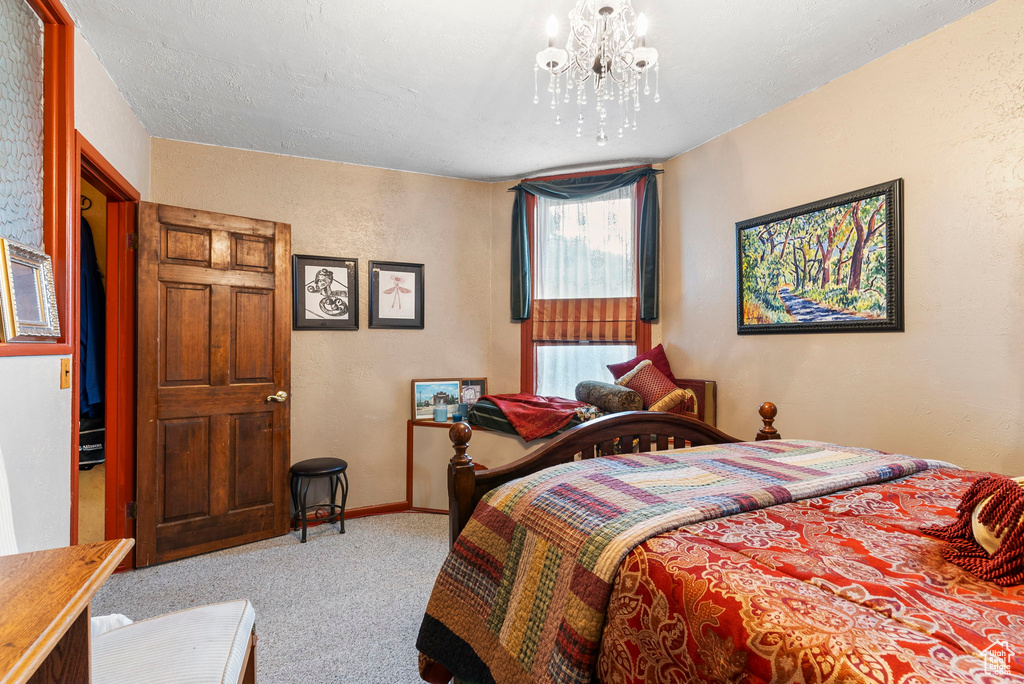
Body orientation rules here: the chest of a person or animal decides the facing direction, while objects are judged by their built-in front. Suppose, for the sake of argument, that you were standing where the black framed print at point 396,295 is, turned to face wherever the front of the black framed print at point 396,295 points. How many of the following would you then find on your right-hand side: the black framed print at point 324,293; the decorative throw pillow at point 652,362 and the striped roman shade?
1

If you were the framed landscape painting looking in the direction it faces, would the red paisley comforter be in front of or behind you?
in front

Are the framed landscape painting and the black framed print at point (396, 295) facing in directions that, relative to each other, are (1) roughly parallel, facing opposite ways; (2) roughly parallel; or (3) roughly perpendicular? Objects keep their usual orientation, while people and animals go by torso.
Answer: roughly perpendicular

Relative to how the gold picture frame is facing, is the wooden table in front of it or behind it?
in front

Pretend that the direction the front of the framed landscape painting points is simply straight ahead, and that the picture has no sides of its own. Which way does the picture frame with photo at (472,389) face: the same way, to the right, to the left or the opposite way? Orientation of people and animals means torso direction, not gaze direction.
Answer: to the left

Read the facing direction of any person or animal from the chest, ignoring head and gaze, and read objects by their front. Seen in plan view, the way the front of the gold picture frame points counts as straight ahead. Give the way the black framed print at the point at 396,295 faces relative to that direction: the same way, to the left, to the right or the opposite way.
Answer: to the right

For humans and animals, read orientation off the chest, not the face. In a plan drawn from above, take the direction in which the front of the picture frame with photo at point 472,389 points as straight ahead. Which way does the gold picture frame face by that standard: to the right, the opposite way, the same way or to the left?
to the left

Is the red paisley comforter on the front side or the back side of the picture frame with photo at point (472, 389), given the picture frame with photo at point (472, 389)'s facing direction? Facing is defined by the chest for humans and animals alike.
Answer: on the front side

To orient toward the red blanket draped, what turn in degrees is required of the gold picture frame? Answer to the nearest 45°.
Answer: approximately 45° to its left

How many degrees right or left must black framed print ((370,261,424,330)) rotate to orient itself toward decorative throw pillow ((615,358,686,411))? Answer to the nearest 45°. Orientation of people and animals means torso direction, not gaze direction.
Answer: approximately 45° to its left

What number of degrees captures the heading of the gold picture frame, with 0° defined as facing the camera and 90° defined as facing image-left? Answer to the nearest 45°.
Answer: approximately 315°

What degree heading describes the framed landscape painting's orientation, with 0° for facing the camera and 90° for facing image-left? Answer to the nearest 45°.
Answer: approximately 45°
